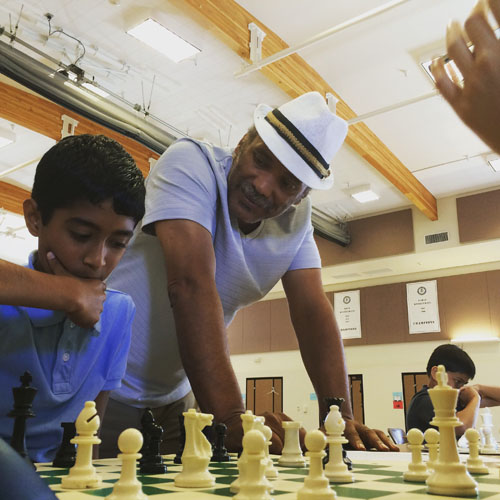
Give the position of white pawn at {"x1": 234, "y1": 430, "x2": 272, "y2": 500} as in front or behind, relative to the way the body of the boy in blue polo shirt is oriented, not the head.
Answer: in front

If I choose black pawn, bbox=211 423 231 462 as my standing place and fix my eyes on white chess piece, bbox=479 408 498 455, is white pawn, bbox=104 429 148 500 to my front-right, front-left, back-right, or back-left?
back-right

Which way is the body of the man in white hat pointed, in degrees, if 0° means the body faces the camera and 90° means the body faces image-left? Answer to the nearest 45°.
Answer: approximately 315°

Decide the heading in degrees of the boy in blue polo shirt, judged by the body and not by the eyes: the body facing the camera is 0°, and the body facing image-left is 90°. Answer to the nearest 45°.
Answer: approximately 315°

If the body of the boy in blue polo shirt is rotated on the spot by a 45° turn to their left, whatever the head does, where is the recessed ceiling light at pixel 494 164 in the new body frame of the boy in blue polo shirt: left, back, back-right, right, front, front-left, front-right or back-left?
front-left

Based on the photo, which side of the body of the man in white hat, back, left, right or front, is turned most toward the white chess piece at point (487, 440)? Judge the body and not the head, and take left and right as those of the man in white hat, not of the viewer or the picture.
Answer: left

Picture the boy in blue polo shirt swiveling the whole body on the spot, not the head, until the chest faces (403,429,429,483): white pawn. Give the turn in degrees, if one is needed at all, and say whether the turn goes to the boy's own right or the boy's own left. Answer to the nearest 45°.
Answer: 0° — they already face it

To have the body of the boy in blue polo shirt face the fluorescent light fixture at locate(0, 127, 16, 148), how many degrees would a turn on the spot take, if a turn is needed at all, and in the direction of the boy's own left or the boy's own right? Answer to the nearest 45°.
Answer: approximately 135° to the boy's own left

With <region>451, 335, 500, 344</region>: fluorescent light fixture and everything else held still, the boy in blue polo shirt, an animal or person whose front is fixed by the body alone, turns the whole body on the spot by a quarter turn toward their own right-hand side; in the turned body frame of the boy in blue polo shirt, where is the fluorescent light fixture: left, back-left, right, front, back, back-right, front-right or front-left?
back

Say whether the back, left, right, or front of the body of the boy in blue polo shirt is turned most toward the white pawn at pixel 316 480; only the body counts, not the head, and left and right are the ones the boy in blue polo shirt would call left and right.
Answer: front

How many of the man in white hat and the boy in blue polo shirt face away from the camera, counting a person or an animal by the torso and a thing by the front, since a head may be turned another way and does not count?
0

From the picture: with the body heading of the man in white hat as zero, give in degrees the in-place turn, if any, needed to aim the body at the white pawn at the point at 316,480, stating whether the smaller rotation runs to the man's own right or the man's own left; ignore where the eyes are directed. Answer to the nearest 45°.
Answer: approximately 45° to the man's own right
